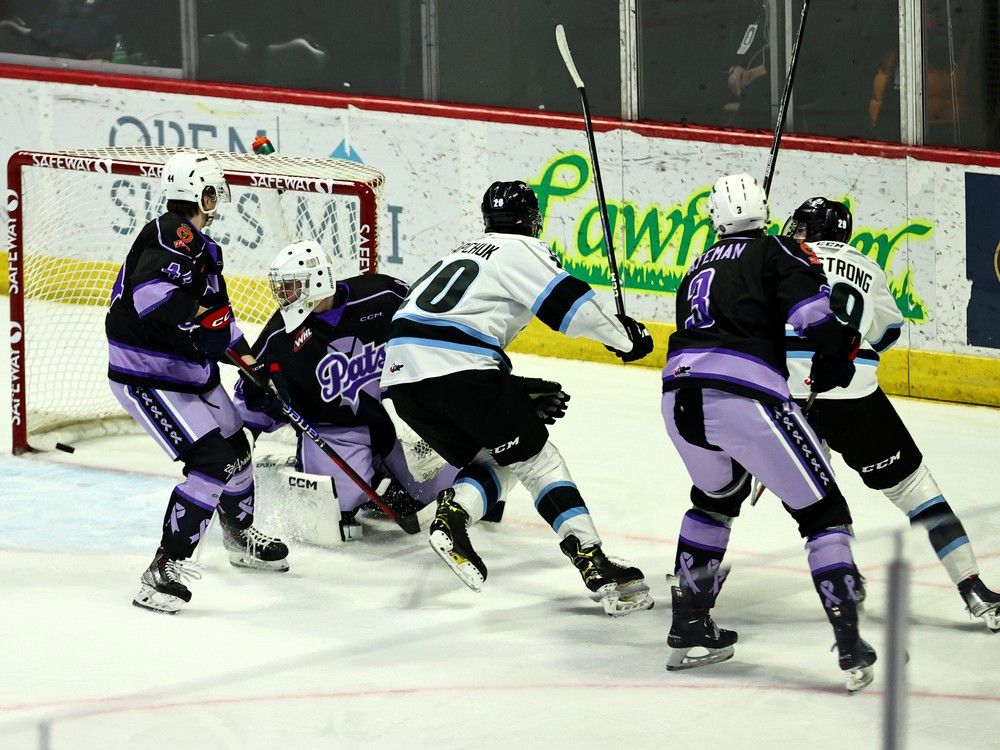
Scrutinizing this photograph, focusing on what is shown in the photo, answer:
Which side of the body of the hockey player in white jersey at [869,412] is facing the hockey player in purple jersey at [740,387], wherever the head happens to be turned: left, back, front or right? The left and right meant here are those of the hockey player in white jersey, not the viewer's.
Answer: left

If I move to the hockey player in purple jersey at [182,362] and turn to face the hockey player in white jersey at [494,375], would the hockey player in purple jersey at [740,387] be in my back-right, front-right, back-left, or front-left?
front-right

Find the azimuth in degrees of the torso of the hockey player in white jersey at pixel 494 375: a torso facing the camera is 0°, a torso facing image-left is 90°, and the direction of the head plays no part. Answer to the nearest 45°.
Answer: approximately 225°

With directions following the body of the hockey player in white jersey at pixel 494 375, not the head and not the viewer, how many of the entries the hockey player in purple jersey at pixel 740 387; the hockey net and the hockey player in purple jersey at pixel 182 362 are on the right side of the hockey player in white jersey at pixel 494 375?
1

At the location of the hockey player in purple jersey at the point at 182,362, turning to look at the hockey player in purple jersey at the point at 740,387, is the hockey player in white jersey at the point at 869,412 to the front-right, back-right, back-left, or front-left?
front-left

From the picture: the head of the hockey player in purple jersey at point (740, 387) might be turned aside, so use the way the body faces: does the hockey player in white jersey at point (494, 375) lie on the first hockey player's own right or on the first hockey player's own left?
on the first hockey player's own left

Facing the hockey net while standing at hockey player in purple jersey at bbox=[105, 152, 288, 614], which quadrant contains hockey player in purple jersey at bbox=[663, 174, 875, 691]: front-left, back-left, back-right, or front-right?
back-right

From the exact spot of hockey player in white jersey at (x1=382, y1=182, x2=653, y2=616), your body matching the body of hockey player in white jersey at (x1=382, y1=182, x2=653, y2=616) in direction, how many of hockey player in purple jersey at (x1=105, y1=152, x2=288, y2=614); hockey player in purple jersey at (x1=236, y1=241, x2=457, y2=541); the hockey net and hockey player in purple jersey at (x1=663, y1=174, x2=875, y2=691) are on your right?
1

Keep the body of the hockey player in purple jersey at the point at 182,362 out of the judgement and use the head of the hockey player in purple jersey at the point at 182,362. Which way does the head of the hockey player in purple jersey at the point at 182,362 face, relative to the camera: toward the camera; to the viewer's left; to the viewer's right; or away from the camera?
to the viewer's right

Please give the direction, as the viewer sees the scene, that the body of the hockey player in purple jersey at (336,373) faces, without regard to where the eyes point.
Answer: toward the camera

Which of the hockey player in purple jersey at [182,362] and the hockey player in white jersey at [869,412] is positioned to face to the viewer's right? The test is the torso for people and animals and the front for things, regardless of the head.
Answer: the hockey player in purple jersey

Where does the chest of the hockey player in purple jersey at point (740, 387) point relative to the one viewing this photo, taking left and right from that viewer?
facing away from the viewer and to the right of the viewer

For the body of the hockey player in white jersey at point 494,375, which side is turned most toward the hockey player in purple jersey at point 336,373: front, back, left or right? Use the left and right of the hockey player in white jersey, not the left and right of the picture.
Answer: left

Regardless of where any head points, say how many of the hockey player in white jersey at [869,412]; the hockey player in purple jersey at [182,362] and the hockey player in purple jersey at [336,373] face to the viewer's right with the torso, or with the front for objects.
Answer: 1

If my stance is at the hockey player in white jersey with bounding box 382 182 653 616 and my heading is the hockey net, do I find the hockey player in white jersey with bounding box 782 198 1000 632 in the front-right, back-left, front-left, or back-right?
back-right

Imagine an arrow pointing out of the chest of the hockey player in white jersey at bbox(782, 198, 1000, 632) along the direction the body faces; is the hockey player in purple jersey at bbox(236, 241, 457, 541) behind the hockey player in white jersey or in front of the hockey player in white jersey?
in front

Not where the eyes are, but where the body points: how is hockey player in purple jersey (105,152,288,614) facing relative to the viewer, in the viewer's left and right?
facing to the right of the viewer
